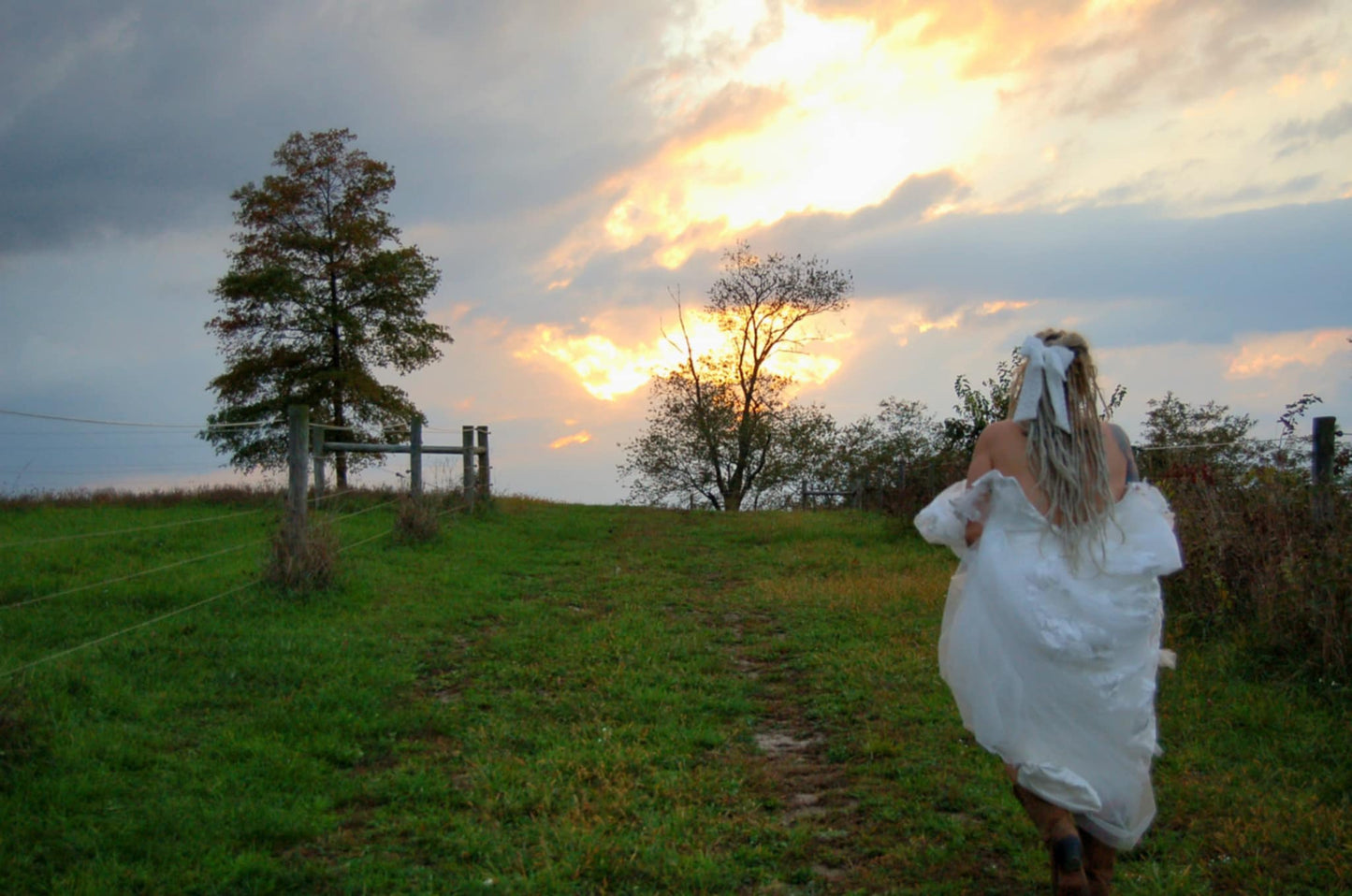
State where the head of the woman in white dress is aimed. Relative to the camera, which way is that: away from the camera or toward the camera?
away from the camera

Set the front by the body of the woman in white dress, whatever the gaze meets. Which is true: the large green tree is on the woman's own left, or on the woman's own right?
on the woman's own left

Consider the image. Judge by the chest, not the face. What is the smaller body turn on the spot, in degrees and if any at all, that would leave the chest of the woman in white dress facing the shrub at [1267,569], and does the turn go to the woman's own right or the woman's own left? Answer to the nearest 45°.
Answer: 0° — they already face it

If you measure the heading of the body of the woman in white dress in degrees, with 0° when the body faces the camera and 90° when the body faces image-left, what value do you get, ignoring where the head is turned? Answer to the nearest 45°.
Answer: approximately 180°

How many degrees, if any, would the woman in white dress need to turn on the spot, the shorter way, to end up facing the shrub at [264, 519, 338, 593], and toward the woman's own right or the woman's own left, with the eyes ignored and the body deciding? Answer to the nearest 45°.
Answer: approximately 45° to the woman's own left

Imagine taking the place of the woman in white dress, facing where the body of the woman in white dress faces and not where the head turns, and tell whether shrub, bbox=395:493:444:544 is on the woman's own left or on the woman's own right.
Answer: on the woman's own left

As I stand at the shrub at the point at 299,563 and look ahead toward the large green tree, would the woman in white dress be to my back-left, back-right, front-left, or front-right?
back-right
